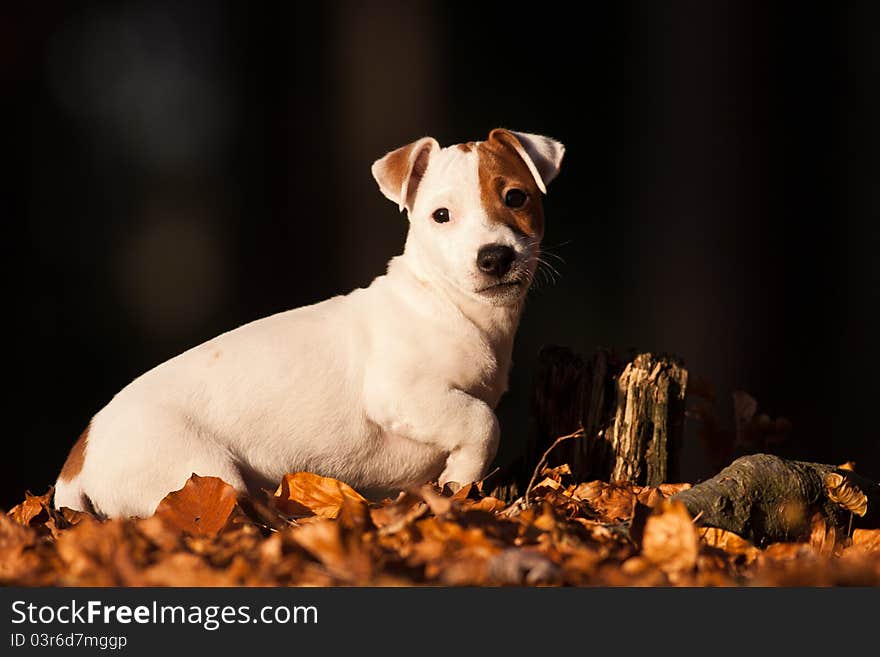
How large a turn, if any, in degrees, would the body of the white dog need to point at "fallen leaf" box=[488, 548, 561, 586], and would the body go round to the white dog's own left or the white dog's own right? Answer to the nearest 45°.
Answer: approximately 90° to the white dog's own right

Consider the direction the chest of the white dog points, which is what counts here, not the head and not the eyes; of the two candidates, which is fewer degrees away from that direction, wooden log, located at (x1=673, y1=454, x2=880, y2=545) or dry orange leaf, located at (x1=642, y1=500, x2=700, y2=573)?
the wooden log

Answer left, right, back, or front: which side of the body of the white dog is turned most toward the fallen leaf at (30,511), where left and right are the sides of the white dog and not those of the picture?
back

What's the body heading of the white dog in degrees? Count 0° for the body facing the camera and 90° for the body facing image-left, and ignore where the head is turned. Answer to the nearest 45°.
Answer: approximately 270°

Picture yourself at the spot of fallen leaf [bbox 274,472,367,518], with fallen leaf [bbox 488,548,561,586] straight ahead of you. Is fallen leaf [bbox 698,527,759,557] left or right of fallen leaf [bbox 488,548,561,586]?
left

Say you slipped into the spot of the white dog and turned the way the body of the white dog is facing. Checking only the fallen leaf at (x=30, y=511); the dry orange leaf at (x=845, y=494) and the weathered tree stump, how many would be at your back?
1
